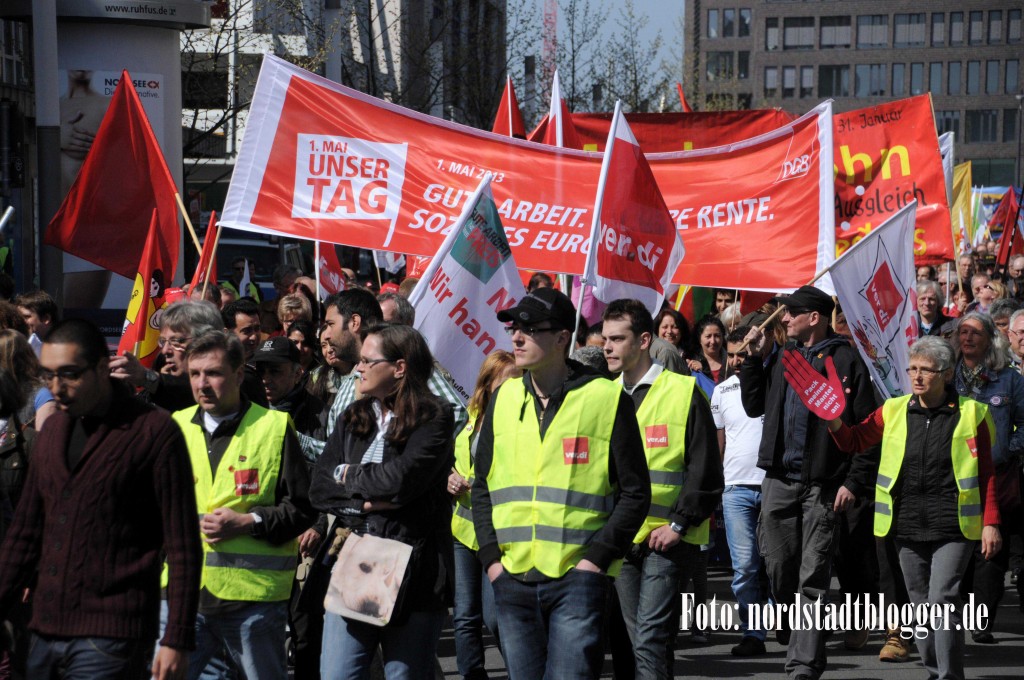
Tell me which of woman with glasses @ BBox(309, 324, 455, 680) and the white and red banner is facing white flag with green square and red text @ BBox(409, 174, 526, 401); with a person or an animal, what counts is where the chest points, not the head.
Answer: the white and red banner

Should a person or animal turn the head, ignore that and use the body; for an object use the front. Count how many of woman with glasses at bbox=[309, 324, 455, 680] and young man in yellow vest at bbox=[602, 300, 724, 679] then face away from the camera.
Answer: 0

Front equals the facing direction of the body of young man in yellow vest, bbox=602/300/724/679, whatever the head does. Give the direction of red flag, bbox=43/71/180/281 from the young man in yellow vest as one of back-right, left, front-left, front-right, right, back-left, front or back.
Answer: right

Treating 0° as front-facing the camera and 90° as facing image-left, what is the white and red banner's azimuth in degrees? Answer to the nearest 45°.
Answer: approximately 0°

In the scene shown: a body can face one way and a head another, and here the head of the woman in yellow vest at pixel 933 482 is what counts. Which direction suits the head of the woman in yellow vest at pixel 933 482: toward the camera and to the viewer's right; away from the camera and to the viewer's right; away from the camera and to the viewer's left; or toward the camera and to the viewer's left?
toward the camera and to the viewer's left

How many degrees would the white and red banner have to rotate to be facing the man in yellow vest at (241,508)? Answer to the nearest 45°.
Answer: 0° — it already faces them

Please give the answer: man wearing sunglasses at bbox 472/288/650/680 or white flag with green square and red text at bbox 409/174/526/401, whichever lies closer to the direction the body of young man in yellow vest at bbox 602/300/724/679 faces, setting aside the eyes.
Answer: the man wearing sunglasses

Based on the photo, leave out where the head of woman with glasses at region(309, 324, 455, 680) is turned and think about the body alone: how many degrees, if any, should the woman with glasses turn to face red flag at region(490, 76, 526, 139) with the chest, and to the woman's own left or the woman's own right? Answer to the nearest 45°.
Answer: approximately 135° to the woman's own right

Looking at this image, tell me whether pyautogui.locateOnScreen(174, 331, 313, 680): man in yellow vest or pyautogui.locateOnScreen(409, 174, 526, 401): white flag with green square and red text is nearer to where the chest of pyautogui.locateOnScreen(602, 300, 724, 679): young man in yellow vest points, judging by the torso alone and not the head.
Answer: the man in yellow vest

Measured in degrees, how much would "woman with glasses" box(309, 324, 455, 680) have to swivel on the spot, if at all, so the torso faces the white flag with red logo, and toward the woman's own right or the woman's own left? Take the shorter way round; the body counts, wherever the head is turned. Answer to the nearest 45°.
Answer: approximately 180°

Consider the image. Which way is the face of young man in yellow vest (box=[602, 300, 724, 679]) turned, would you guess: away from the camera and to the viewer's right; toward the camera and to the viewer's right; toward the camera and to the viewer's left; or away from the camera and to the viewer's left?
toward the camera and to the viewer's left

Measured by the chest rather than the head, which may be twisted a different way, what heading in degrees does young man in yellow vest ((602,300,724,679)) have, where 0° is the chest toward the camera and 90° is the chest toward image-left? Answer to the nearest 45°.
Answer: approximately 45°
